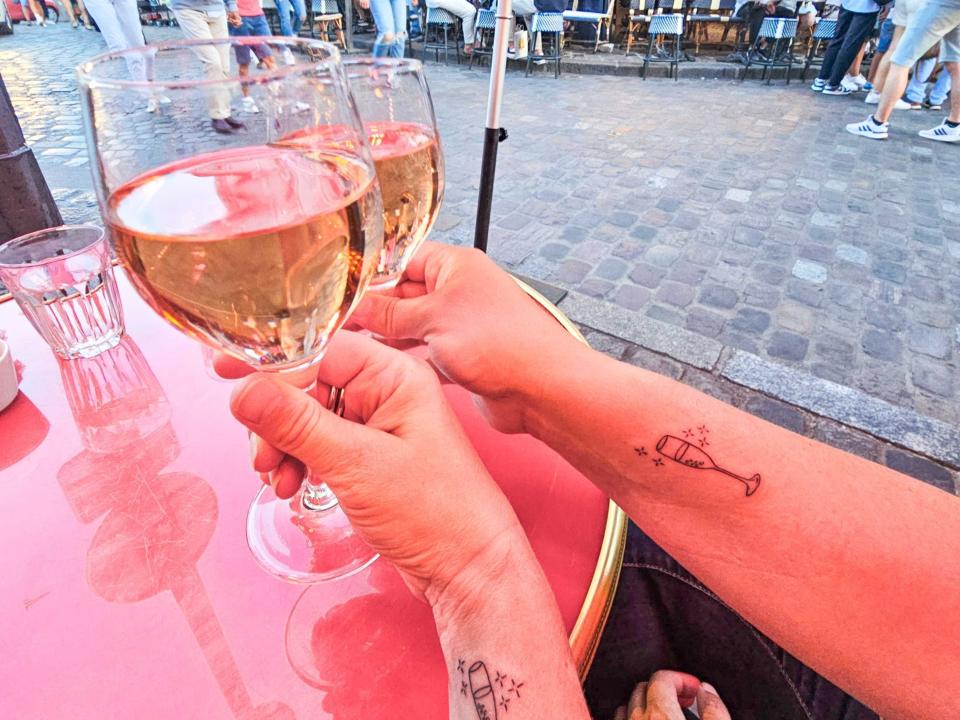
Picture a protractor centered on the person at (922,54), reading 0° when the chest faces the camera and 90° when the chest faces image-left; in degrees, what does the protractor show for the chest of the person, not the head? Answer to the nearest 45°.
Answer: approximately 90°

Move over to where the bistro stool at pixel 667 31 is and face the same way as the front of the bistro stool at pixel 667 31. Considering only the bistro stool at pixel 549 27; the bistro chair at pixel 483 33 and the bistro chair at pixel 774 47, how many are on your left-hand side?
2

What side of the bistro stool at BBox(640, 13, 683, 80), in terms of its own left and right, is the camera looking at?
back

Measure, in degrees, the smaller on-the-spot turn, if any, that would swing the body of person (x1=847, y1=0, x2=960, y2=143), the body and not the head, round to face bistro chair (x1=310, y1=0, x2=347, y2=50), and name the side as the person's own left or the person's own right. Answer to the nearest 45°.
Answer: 0° — they already face it

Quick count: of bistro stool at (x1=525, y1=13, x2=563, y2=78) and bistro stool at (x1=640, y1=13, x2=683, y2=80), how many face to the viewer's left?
0

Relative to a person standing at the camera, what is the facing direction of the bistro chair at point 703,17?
facing the viewer
